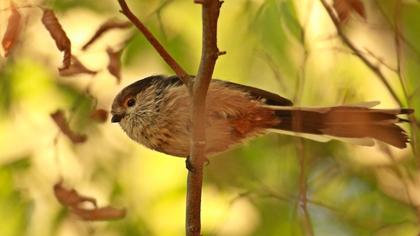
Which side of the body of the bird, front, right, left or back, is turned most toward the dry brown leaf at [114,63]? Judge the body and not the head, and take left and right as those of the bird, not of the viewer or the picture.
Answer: front

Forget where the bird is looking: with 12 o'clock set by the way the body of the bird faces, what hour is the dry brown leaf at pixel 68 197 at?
The dry brown leaf is roughly at 12 o'clock from the bird.

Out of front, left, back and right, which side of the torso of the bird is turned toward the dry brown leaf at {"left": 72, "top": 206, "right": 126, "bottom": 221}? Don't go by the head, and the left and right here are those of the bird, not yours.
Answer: front

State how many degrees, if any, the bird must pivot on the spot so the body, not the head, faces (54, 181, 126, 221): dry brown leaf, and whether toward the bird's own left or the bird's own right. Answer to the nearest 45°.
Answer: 0° — it already faces it

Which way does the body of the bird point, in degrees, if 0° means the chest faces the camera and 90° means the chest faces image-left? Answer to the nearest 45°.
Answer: approximately 90°
